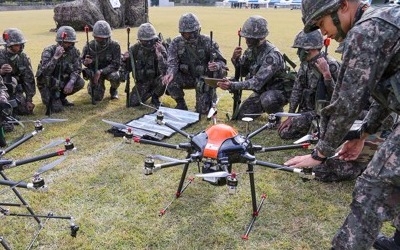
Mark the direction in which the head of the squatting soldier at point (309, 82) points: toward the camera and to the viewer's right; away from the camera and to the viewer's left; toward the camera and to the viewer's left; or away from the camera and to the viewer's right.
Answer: toward the camera and to the viewer's left

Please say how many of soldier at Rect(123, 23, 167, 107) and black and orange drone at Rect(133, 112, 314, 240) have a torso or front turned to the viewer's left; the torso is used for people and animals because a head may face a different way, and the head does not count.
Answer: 0

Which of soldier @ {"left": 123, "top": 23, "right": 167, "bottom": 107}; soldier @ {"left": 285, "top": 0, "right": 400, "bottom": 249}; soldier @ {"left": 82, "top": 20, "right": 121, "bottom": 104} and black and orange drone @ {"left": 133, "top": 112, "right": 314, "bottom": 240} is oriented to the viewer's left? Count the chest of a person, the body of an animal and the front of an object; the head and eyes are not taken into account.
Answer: soldier @ {"left": 285, "top": 0, "right": 400, "bottom": 249}

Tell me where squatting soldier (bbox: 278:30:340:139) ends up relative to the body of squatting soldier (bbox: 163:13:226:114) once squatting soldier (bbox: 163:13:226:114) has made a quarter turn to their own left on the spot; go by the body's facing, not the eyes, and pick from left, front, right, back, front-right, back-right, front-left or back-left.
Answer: front-right

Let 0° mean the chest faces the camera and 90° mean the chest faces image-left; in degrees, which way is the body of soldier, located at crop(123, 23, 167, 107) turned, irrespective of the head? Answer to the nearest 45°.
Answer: approximately 0°

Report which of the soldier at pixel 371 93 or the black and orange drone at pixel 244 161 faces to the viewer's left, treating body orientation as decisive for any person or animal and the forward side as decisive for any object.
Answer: the soldier

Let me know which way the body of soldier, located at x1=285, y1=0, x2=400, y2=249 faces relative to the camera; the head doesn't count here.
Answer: to the viewer's left
